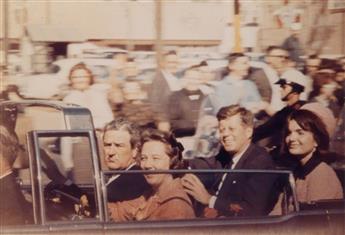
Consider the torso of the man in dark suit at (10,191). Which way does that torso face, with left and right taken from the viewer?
facing to the left of the viewer

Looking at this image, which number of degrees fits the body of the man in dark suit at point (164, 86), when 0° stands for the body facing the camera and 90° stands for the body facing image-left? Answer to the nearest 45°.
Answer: approximately 315°

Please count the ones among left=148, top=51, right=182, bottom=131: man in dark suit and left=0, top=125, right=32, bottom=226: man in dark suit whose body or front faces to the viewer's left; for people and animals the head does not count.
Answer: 1

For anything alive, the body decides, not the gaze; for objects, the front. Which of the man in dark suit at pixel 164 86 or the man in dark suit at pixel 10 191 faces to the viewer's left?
the man in dark suit at pixel 10 191

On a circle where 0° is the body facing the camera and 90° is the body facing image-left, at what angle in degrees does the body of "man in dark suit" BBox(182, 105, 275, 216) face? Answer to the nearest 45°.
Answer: approximately 45°

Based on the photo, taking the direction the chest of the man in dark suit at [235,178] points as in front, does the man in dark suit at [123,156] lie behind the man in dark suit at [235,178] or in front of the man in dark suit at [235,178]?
in front
